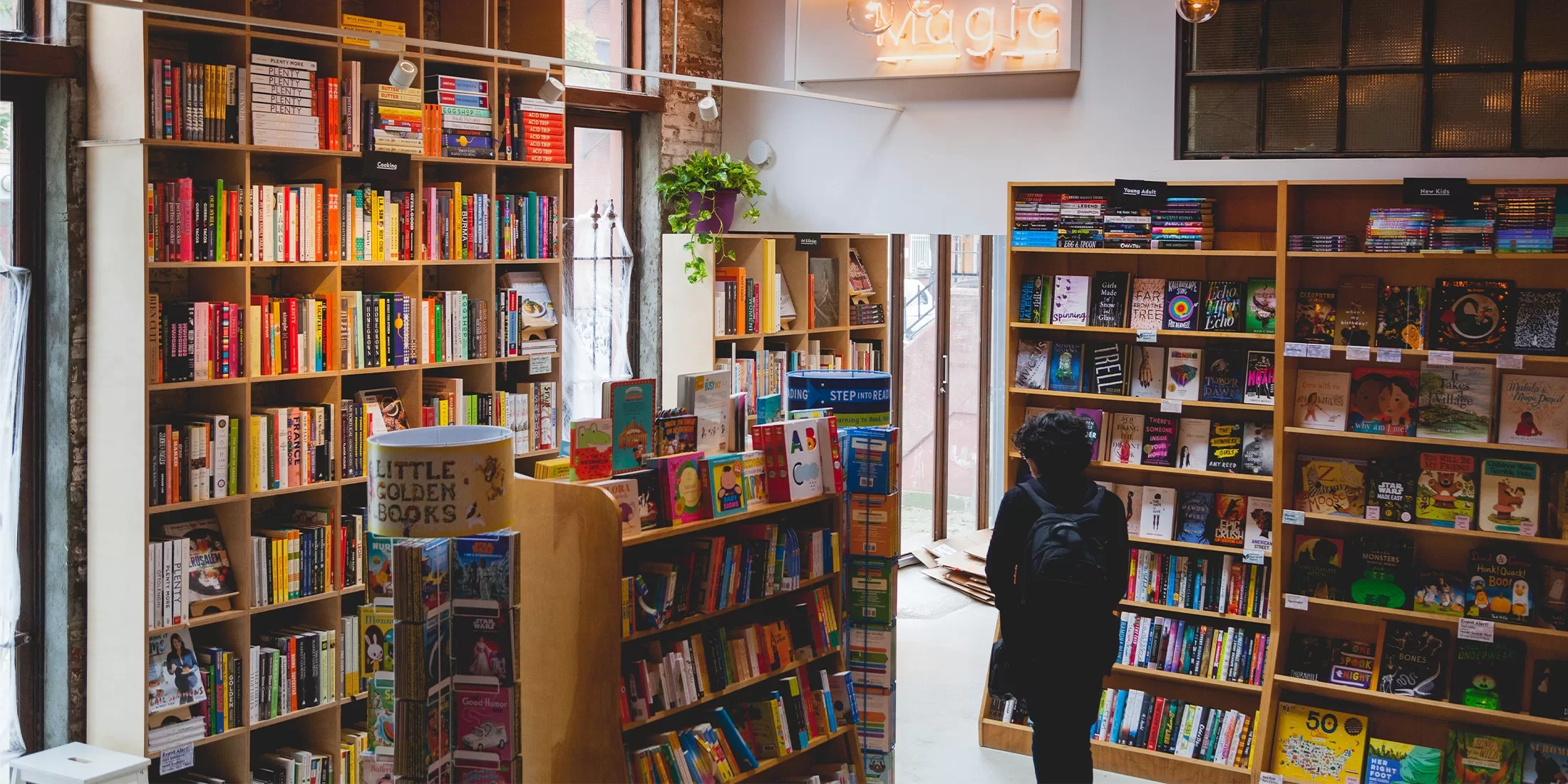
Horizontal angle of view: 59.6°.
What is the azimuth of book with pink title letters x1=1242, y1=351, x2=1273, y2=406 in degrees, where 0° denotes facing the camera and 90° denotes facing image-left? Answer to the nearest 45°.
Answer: approximately 0°

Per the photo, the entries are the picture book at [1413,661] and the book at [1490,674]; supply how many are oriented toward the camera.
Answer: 2

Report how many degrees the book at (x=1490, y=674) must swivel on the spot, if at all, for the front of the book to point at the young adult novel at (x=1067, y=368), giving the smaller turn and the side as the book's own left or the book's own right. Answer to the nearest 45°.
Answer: approximately 90° to the book's own right

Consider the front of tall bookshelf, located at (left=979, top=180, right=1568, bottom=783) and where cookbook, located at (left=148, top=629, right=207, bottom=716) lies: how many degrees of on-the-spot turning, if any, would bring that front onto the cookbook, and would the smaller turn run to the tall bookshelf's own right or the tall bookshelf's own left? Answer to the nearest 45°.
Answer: approximately 45° to the tall bookshelf's own right
